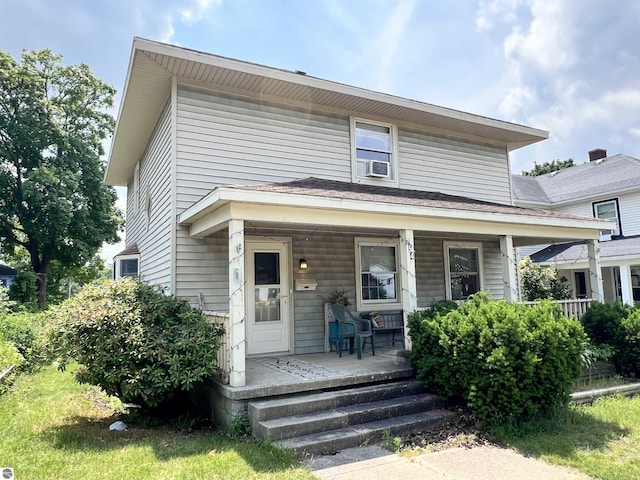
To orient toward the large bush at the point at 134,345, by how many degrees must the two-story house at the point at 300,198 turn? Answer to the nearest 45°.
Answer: approximately 90° to its right

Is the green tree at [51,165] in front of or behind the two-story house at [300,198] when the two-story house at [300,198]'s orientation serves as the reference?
behind

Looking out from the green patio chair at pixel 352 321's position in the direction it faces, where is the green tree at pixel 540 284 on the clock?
The green tree is roughly at 9 o'clock from the green patio chair.

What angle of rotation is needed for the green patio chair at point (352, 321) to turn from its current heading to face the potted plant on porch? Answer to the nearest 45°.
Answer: approximately 180°

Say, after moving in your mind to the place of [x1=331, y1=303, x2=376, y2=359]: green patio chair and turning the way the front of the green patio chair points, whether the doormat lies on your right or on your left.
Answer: on your right
